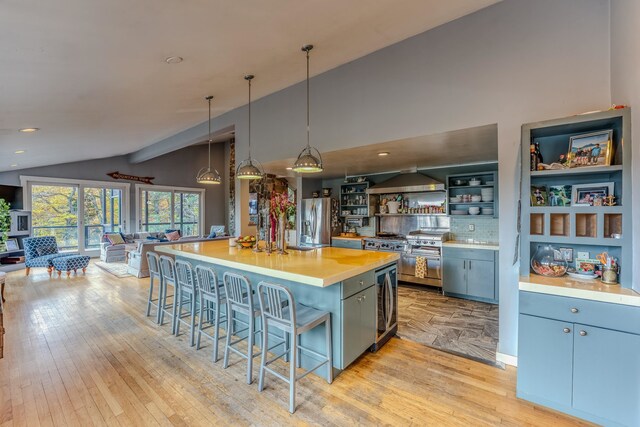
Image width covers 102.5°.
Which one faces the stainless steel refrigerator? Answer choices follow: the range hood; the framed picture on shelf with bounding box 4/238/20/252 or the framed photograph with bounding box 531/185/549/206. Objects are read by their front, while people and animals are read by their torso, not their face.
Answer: the framed picture on shelf

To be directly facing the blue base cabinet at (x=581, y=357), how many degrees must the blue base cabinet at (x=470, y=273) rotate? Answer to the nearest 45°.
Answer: approximately 45° to its left

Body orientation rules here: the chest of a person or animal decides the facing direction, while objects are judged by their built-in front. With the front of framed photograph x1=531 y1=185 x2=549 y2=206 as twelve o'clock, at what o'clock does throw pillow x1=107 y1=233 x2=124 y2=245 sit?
The throw pillow is roughly at 3 o'clock from the framed photograph.

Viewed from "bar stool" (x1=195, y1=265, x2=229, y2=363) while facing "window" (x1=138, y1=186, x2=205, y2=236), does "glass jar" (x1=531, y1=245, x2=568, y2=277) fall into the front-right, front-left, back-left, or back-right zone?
back-right

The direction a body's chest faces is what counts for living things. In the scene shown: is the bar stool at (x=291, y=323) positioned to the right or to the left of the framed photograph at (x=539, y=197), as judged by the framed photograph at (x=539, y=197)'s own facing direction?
on its right

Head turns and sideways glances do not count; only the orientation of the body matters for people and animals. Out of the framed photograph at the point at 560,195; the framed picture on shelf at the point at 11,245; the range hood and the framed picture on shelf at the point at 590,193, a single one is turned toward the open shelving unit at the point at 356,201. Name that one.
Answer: the framed picture on shelf at the point at 11,245

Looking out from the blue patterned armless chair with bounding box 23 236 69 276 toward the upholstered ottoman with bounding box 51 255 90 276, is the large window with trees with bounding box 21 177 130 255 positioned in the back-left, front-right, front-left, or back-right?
back-left

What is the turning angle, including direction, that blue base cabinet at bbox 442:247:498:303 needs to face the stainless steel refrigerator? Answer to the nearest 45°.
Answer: approximately 45° to its right

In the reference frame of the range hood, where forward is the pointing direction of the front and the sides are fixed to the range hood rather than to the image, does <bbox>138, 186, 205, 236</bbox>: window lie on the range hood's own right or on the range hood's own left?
on the range hood's own right

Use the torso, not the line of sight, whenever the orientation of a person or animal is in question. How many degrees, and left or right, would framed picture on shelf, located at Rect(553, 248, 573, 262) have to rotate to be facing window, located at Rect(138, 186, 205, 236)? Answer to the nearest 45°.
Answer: approximately 90° to its right

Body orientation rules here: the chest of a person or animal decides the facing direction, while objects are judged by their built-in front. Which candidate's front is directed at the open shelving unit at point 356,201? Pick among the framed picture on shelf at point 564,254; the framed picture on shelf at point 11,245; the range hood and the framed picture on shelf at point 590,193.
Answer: the framed picture on shelf at point 11,245

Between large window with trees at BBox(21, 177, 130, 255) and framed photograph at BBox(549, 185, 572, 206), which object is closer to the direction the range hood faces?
the framed photograph

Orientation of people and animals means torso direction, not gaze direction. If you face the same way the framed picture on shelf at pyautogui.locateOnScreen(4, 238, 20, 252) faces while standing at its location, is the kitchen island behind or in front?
in front

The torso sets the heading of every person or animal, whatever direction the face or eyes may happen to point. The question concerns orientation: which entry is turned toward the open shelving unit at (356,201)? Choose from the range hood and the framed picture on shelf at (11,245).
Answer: the framed picture on shelf

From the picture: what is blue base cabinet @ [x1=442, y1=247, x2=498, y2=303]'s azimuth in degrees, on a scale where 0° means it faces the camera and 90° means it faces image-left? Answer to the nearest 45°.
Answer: approximately 45°
